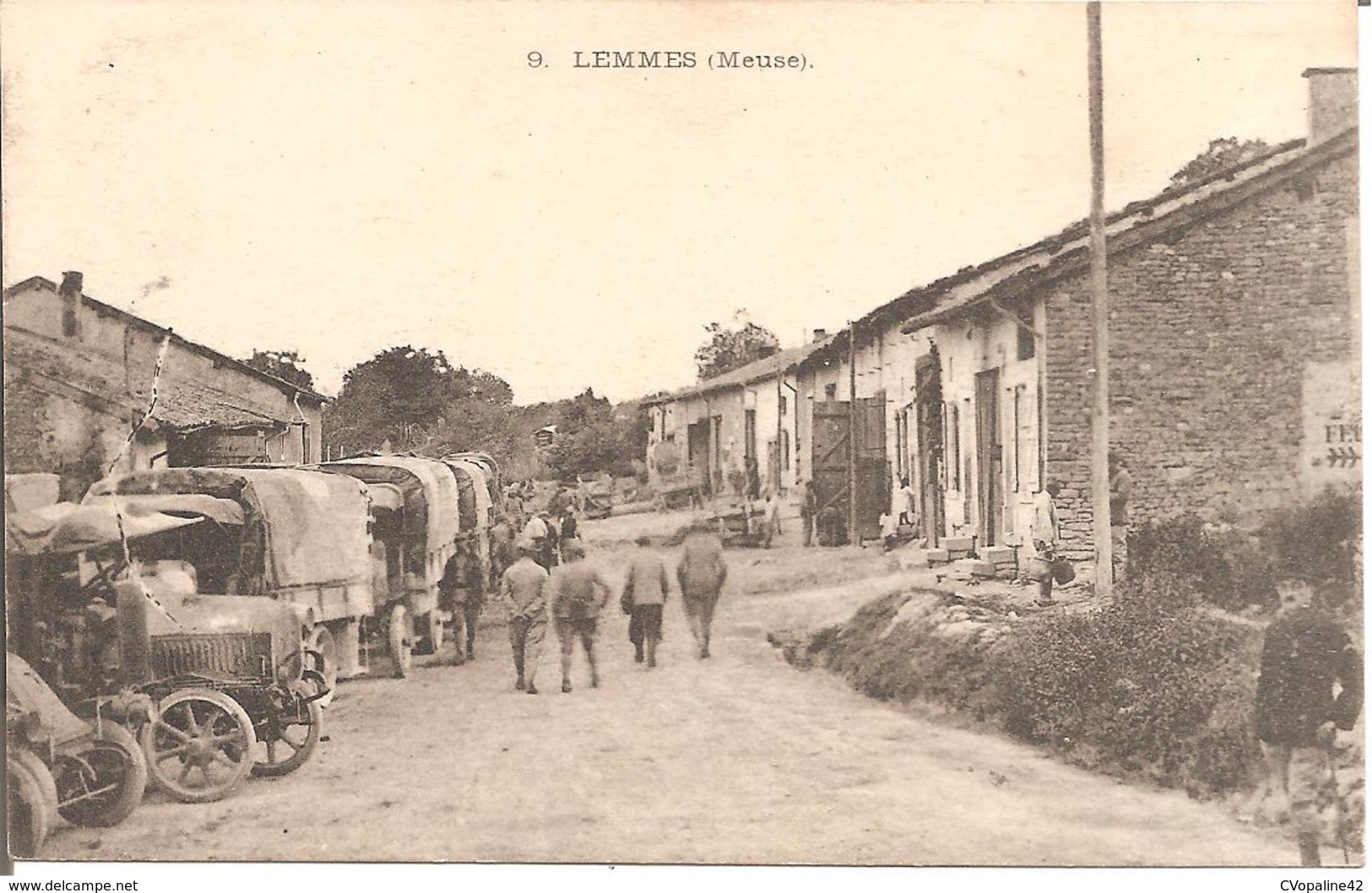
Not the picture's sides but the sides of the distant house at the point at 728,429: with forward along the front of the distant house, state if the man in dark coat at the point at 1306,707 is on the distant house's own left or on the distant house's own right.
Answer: on the distant house's own left

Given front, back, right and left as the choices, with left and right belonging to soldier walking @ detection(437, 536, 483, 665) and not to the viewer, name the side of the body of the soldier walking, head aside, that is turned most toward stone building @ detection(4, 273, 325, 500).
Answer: right

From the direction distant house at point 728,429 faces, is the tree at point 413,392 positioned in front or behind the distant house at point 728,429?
in front

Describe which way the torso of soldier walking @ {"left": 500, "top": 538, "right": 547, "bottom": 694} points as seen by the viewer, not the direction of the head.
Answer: away from the camera

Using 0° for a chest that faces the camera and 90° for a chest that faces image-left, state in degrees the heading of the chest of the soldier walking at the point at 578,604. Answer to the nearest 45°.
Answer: approximately 180°

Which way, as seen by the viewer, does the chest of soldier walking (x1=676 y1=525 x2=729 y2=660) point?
away from the camera

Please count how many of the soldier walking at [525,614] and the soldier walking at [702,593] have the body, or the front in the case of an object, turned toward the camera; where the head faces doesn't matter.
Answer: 0

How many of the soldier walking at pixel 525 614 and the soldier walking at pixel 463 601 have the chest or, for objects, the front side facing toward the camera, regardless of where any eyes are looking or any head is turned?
1

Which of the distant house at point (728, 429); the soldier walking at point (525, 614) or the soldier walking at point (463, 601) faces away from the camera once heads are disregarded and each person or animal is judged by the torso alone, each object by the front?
the soldier walking at point (525, 614)
